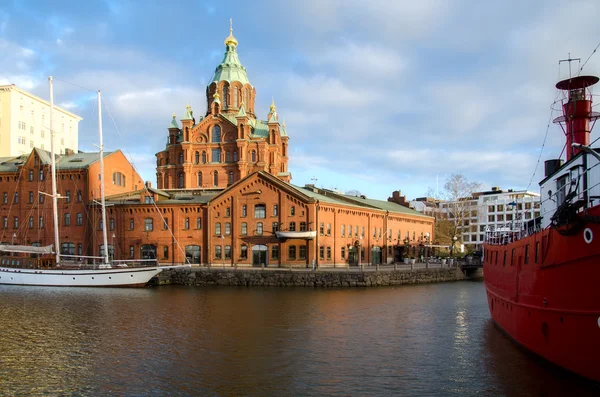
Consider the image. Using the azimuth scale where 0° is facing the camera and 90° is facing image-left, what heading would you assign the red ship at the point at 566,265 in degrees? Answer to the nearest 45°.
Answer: approximately 315°
